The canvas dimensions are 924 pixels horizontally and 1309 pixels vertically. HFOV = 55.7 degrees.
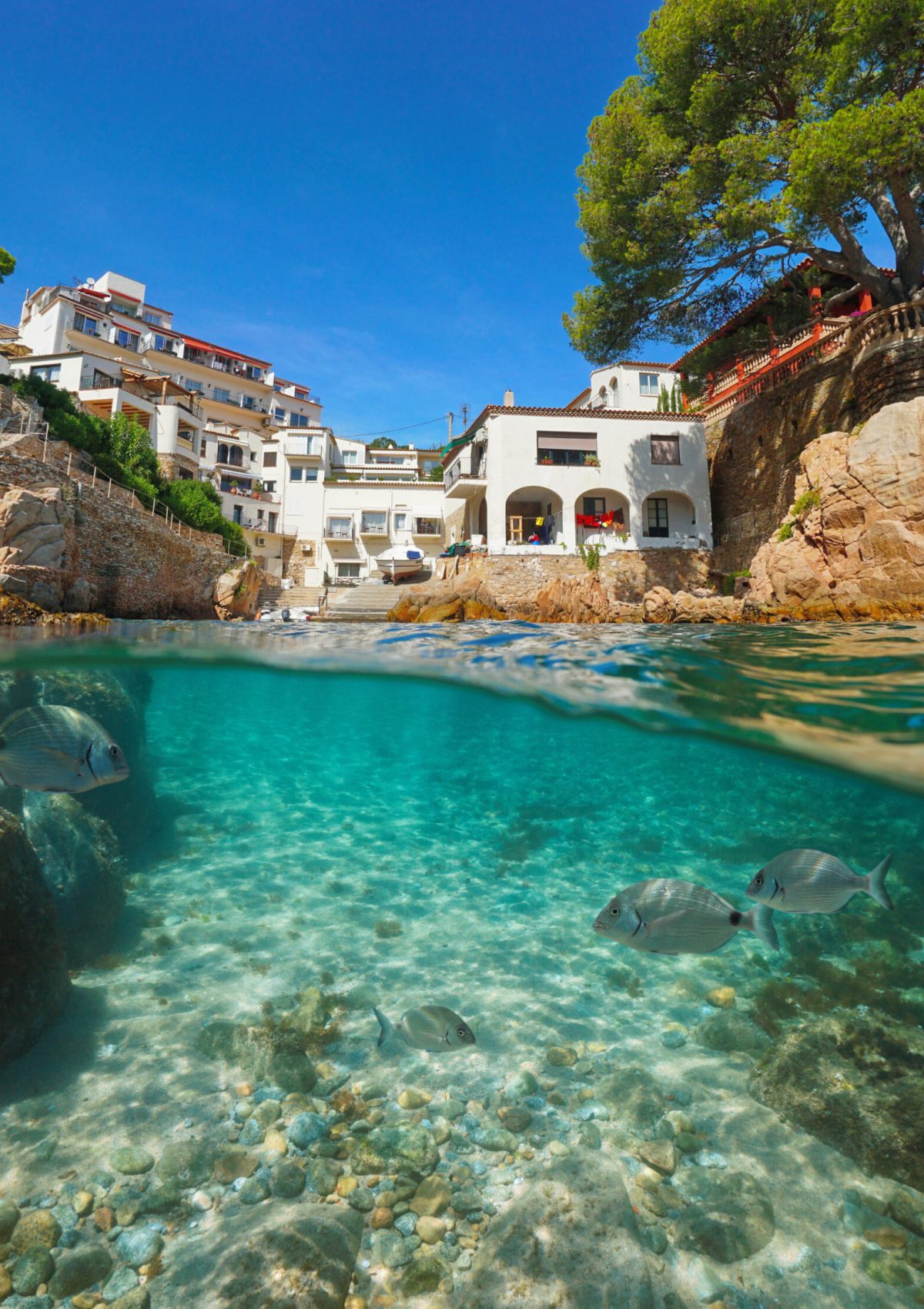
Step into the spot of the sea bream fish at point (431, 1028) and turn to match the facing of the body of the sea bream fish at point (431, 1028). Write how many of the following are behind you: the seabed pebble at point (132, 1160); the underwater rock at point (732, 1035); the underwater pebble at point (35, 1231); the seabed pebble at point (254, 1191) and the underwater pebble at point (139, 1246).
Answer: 4

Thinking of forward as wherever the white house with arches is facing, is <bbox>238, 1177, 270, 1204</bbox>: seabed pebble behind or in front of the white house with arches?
in front

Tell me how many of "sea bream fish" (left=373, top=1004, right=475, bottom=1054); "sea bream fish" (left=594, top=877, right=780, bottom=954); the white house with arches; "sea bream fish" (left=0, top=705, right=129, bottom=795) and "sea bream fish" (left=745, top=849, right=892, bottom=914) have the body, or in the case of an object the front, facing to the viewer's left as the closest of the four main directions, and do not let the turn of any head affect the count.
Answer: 2

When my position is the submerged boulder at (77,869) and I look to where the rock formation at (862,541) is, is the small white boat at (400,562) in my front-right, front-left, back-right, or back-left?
front-left

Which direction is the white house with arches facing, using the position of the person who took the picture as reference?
facing the viewer

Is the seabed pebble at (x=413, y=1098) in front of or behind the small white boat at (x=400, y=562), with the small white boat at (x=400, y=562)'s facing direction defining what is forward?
in front

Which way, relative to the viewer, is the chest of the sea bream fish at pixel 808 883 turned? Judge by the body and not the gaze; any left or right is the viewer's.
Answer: facing to the left of the viewer

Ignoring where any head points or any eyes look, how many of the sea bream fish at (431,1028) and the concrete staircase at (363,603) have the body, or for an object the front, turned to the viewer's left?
0

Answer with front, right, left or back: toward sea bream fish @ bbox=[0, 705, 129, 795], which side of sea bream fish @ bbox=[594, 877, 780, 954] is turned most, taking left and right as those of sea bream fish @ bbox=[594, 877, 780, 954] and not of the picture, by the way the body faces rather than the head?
front

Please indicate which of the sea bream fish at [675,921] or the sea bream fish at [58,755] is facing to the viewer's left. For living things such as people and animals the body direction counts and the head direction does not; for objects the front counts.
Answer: the sea bream fish at [675,921]

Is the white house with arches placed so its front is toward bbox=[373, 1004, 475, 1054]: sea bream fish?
yes

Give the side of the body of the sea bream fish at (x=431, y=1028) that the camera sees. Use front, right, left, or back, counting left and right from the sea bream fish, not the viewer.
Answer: right

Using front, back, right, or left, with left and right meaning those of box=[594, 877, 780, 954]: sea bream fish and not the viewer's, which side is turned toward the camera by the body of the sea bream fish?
left

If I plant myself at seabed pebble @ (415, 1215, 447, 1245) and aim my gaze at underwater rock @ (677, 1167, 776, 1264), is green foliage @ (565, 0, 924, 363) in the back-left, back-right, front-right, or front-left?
front-left

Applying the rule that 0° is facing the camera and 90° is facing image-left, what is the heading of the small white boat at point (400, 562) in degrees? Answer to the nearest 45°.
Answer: approximately 45°

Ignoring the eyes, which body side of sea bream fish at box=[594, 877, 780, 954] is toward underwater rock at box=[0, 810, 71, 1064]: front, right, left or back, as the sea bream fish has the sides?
front

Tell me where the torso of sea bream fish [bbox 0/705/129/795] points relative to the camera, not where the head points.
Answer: to the viewer's right

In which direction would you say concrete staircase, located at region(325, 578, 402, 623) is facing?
toward the camera
